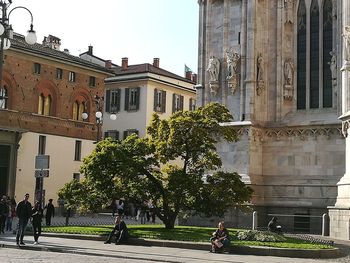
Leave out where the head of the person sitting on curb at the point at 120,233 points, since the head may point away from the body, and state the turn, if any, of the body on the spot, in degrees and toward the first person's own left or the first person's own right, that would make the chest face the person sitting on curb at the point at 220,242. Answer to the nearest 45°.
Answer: approximately 90° to the first person's own left

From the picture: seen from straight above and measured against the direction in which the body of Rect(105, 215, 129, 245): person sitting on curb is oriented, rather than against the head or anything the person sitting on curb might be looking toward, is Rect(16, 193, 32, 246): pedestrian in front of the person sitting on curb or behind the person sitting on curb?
in front

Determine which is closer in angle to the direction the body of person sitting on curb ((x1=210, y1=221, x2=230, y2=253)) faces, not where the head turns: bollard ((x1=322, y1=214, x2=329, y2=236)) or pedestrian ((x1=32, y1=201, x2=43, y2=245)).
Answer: the pedestrian

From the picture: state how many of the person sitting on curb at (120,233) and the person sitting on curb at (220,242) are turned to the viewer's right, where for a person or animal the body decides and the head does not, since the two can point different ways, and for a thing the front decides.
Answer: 0

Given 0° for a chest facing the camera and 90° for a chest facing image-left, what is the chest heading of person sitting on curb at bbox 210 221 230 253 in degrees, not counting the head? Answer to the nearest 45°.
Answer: approximately 45°

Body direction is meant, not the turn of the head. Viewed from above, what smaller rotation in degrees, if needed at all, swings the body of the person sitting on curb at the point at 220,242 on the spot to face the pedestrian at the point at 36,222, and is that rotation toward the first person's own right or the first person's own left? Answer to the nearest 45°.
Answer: approximately 45° to the first person's own right

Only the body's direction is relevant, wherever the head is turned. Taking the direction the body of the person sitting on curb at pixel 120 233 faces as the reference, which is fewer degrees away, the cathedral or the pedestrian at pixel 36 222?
the pedestrian

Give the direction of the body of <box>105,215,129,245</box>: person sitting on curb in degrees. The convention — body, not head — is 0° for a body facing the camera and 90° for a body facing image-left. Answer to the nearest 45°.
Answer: approximately 45°

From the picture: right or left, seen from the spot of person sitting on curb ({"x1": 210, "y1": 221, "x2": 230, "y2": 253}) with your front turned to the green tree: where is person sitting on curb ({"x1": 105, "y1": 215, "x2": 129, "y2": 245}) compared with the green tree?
left

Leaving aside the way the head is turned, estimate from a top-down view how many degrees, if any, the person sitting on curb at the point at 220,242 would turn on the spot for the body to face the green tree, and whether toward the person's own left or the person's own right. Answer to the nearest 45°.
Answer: approximately 90° to the person's own right

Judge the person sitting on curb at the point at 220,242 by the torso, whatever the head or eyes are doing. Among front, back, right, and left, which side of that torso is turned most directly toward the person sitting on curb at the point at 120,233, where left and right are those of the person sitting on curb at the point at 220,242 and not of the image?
right
